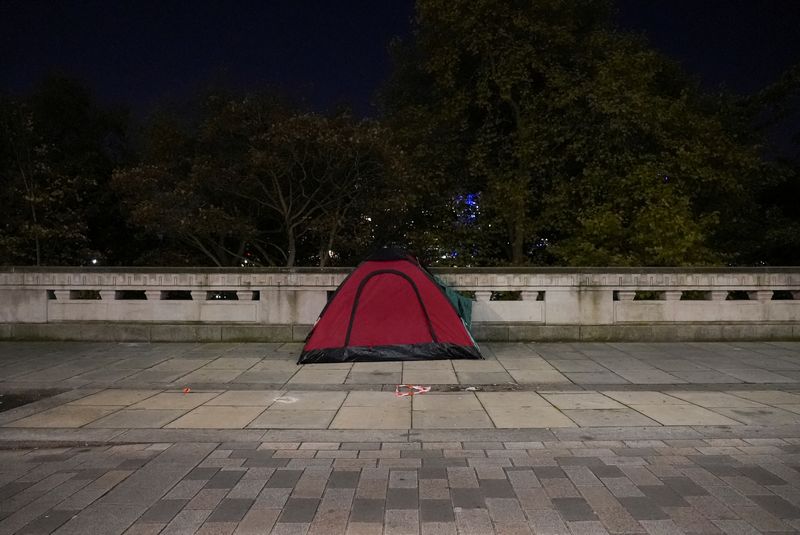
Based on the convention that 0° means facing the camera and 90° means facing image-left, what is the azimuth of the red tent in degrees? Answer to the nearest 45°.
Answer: approximately 0°

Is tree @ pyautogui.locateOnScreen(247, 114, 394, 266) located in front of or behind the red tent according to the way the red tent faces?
behind

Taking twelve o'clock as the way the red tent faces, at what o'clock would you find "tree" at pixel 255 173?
The tree is roughly at 5 o'clock from the red tent.

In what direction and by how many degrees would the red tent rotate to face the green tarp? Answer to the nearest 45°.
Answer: approximately 135° to its left

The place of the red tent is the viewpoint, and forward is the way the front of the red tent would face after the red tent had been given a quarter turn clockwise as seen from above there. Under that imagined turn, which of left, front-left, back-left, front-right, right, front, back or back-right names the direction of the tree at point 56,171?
front-right

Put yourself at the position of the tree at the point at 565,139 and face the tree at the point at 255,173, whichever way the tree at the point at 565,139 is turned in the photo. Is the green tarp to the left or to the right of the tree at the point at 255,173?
left

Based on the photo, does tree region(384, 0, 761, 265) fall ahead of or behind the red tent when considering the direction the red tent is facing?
behind
